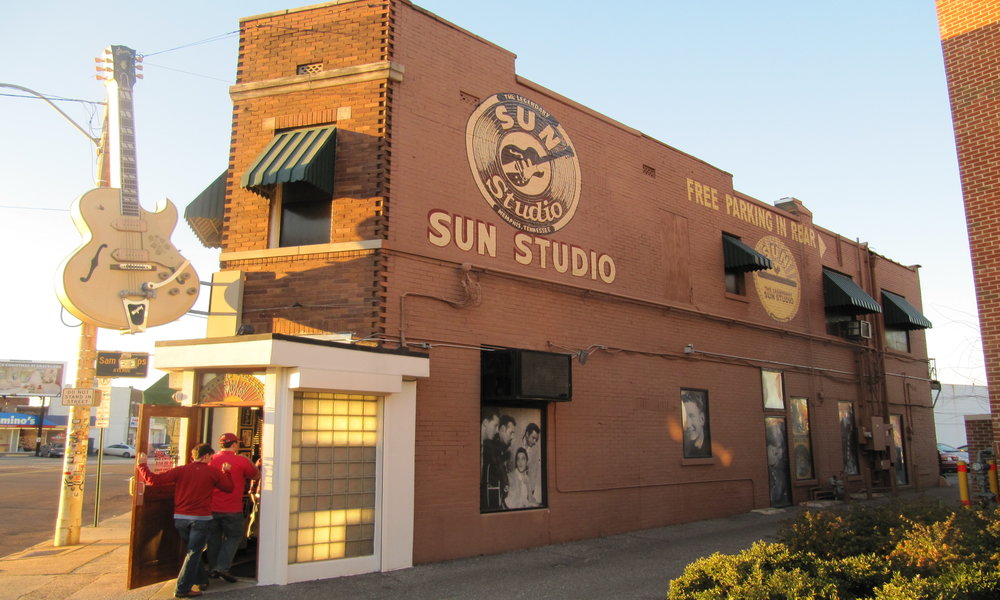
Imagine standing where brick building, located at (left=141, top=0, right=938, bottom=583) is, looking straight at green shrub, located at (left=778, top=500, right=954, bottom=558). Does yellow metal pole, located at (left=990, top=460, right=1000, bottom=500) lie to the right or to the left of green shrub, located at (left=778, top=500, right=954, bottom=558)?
left

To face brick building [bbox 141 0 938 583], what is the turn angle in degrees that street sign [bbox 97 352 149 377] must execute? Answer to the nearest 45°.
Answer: approximately 45° to its left

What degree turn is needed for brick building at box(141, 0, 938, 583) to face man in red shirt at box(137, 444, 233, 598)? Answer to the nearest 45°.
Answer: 0° — it already faces them

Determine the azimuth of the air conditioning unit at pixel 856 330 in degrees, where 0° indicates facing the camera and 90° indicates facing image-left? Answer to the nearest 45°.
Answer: approximately 315°

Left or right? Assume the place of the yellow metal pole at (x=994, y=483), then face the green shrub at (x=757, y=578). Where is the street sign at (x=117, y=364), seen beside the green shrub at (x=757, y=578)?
right

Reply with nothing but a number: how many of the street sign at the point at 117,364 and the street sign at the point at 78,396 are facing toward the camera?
2
